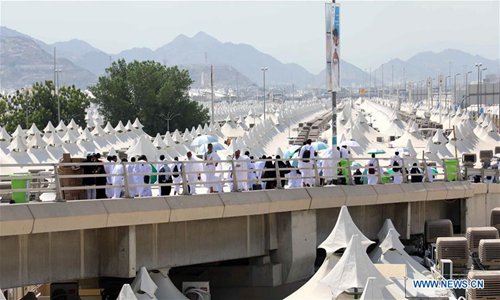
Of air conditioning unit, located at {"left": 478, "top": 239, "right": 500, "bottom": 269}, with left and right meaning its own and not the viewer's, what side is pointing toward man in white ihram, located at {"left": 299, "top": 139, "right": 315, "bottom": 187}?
right

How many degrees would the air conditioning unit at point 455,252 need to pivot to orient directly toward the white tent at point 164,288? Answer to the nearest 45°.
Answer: approximately 45° to its right

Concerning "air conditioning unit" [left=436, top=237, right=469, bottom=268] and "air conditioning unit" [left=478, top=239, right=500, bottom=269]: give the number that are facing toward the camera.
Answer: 2

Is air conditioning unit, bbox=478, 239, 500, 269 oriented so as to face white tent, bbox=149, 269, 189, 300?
no

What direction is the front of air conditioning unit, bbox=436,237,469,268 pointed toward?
toward the camera

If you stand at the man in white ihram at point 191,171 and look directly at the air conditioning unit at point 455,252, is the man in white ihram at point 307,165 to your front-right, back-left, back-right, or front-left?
front-left

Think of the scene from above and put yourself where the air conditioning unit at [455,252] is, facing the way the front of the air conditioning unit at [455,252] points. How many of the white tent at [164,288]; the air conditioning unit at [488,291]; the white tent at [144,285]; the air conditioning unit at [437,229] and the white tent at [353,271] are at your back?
1

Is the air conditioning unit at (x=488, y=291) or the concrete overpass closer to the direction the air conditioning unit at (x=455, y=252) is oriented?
the air conditioning unit

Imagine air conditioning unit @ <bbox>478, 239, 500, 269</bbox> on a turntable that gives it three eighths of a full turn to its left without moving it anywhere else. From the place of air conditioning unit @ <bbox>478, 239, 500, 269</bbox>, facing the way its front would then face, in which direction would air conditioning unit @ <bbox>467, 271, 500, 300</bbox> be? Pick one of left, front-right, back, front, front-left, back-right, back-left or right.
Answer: back-right

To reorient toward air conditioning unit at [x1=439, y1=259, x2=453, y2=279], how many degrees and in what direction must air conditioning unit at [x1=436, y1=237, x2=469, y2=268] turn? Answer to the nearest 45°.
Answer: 0° — it already faces it

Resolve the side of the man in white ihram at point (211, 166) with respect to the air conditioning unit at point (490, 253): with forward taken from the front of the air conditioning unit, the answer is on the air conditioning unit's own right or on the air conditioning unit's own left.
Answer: on the air conditioning unit's own right

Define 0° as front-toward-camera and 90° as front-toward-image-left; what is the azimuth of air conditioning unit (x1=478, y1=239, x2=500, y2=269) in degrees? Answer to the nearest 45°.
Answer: approximately 0°

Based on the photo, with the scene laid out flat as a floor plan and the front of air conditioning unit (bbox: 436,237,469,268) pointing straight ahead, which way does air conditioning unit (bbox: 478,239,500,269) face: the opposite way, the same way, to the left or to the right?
the same way
